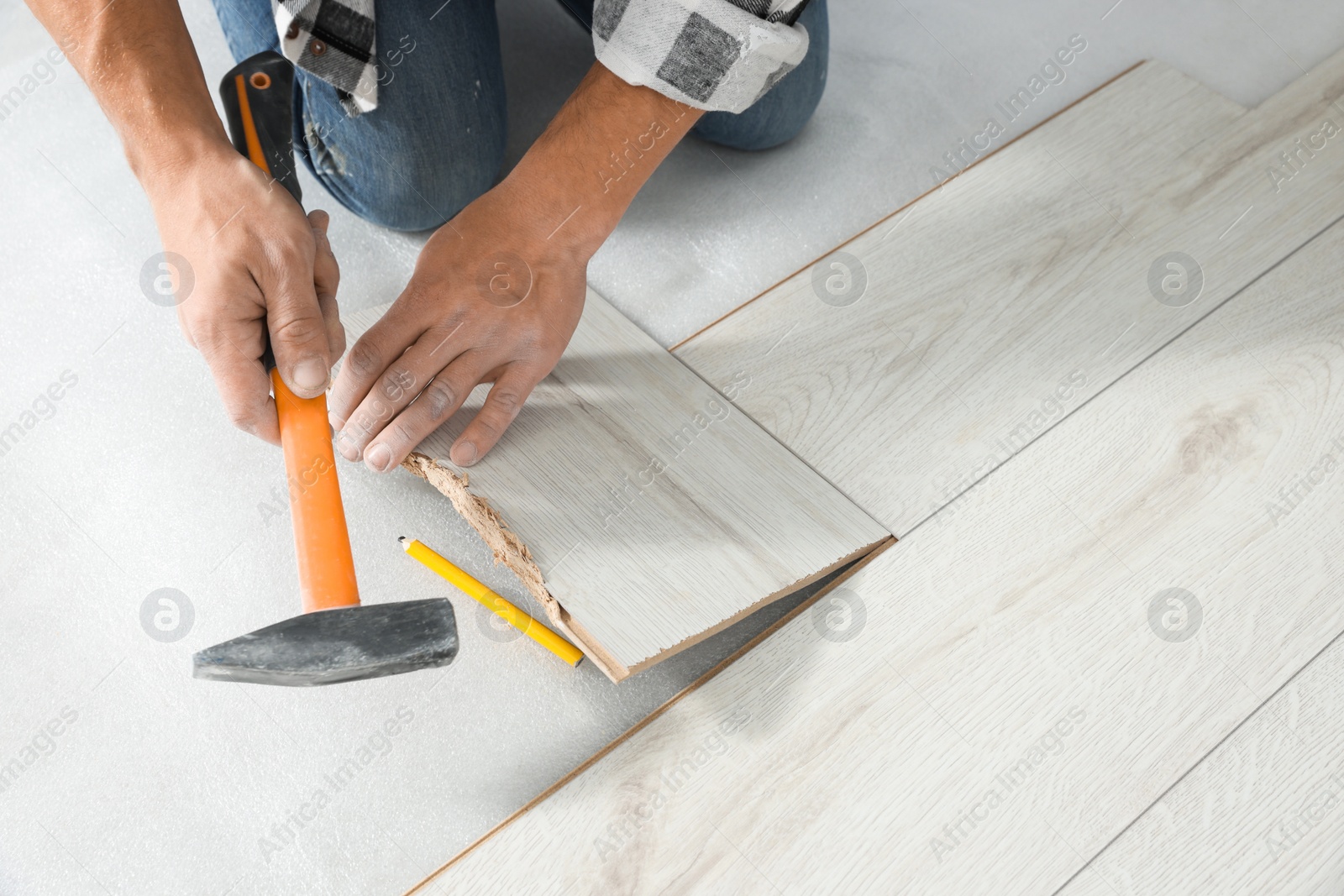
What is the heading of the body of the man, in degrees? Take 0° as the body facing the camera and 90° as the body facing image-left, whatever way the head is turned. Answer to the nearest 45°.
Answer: approximately 0°

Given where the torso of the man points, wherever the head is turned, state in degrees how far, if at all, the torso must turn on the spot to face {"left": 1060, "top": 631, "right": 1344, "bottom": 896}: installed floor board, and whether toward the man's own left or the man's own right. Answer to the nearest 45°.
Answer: approximately 45° to the man's own left
